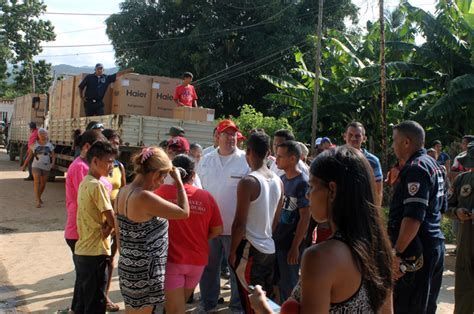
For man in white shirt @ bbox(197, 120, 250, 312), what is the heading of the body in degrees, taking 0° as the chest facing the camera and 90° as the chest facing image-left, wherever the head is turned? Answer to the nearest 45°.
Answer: approximately 0°

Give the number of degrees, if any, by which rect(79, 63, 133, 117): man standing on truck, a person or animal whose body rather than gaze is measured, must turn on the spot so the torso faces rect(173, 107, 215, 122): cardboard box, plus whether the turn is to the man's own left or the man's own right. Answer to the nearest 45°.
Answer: approximately 45° to the man's own left

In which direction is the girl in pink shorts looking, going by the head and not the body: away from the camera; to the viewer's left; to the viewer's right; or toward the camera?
away from the camera

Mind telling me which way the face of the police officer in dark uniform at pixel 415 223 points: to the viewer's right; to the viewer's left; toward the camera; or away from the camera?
to the viewer's left

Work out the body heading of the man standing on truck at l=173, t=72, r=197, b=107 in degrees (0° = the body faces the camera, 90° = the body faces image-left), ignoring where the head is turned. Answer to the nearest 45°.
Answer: approximately 0°

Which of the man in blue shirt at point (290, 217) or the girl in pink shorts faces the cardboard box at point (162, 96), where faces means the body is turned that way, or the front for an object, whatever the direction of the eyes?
the girl in pink shorts

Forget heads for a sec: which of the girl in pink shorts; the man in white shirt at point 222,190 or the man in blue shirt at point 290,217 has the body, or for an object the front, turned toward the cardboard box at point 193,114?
the girl in pink shorts

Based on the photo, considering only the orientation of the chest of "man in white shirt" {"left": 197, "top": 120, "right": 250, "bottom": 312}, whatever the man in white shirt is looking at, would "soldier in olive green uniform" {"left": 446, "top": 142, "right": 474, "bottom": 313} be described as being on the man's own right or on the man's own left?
on the man's own left

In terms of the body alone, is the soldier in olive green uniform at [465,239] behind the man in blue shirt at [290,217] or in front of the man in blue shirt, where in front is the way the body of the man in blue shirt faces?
behind

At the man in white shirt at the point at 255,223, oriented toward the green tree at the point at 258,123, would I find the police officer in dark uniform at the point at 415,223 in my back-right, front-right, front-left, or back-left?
back-right
